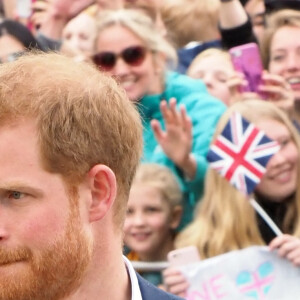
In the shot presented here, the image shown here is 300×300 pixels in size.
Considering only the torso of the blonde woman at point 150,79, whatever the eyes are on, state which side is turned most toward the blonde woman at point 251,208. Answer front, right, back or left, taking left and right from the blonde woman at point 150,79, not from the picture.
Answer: left

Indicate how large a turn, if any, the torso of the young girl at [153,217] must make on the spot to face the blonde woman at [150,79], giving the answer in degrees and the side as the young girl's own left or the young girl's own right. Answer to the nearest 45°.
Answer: approximately 135° to the young girl's own right

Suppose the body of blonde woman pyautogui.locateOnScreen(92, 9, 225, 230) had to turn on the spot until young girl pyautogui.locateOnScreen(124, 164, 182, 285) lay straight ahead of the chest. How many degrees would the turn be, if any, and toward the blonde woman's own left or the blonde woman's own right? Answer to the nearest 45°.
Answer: approximately 45° to the blonde woman's own left

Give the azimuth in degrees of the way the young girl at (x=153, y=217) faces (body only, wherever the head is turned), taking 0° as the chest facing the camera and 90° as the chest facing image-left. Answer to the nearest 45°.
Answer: approximately 45°

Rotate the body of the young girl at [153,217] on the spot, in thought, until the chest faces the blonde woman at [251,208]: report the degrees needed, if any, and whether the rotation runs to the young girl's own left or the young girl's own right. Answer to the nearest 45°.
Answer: approximately 135° to the young girl's own left
